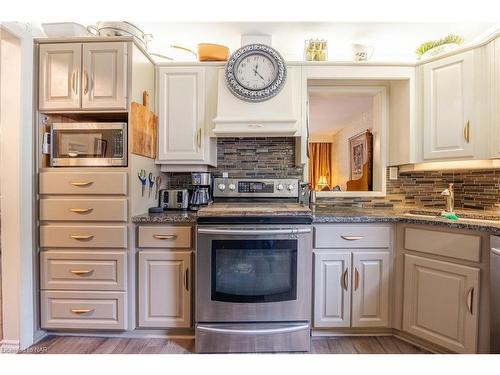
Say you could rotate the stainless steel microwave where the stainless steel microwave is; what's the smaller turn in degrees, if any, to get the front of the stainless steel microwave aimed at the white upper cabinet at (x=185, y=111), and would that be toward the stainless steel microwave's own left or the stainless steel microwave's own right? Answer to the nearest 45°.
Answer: approximately 90° to the stainless steel microwave's own left

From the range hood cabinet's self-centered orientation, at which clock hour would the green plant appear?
The green plant is roughly at 9 o'clock from the range hood cabinet.

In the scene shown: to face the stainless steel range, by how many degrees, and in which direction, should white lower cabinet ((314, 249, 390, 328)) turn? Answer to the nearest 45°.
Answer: approximately 45° to its right

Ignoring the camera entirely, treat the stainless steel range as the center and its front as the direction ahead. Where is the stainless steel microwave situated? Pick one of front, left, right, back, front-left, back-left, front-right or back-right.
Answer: right

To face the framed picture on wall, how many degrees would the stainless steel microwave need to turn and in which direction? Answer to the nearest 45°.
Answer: approximately 90° to its left

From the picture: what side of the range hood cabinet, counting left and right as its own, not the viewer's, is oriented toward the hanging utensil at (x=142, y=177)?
right
